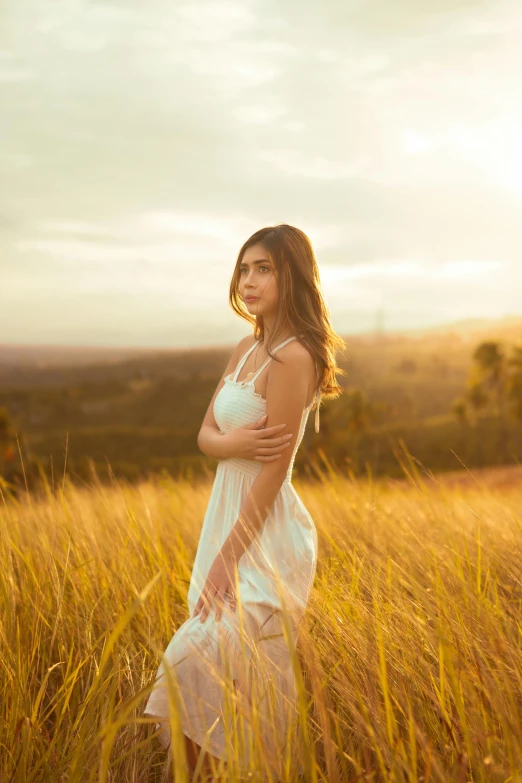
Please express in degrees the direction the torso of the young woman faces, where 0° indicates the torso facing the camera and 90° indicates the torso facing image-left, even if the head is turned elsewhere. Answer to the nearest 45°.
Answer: approximately 45°

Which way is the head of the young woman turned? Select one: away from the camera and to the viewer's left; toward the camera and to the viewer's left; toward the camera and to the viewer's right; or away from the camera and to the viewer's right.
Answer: toward the camera and to the viewer's left
